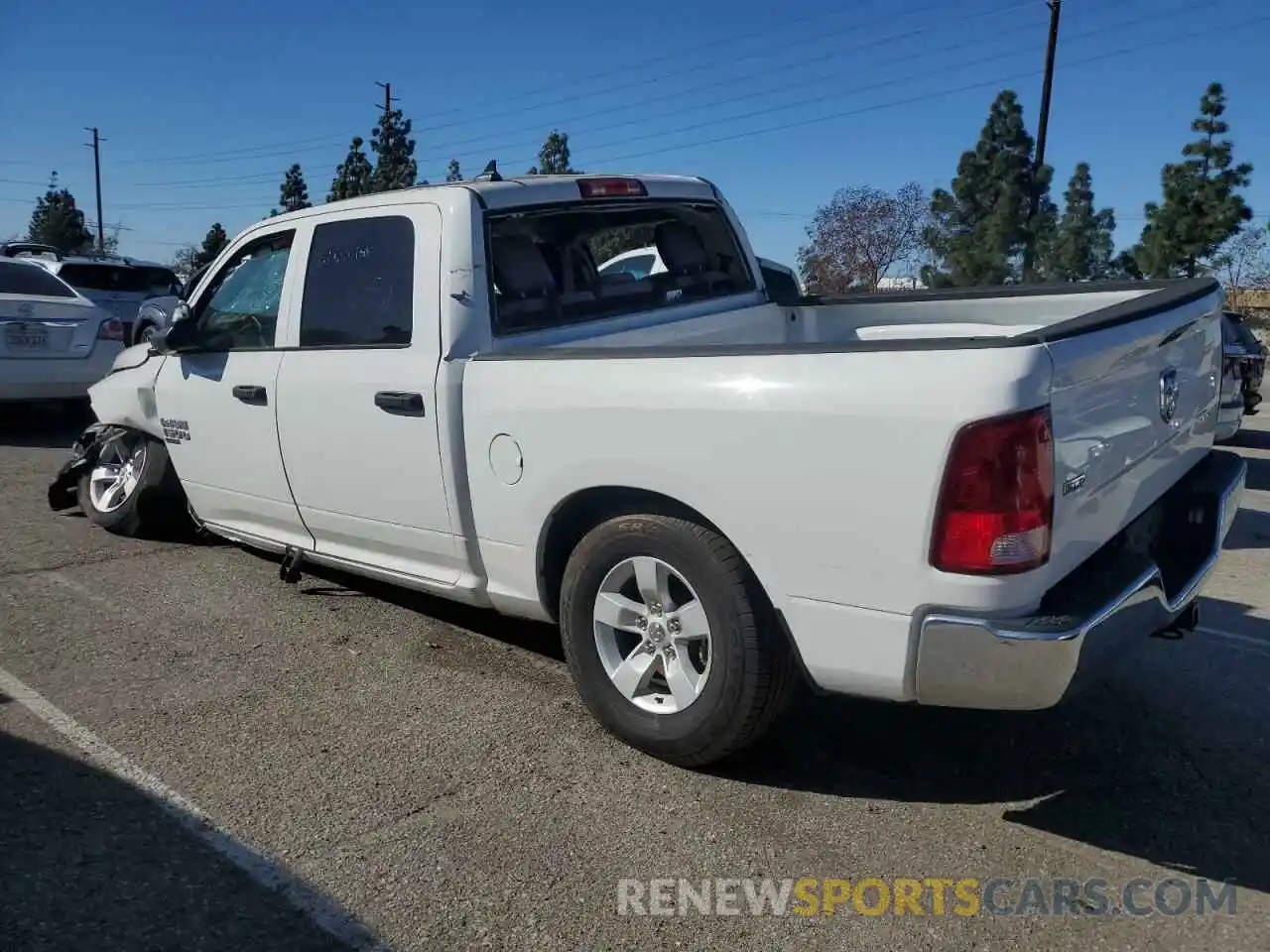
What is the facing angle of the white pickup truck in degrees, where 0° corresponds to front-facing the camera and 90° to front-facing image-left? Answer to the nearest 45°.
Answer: approximately 135°

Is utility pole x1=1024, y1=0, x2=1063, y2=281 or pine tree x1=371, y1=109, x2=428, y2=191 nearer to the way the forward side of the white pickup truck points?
the pine tree

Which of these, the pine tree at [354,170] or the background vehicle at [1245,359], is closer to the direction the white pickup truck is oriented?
the pine tree

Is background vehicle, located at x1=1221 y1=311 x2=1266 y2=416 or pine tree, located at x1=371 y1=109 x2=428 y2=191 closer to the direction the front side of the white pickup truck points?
the pine tree

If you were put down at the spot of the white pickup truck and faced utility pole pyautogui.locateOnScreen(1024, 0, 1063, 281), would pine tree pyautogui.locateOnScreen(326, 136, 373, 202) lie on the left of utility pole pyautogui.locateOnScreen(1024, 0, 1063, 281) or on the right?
left

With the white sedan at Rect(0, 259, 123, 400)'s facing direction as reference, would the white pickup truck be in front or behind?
behind

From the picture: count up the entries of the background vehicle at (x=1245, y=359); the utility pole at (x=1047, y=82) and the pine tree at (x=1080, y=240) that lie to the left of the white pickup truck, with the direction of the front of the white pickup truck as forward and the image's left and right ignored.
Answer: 0

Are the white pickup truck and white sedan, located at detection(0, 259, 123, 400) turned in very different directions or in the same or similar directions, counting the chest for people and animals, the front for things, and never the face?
same or similar directions

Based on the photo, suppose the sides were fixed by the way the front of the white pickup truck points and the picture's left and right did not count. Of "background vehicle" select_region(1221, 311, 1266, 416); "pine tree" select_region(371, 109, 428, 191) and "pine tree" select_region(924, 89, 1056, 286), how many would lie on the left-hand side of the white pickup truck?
0

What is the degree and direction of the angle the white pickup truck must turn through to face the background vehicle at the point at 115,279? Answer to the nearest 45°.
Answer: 0° — it already faces it

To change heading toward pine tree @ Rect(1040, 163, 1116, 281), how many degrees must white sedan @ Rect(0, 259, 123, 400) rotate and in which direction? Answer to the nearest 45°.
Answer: approximately 45° to its right

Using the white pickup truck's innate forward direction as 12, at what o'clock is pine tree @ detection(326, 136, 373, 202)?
The pine tree is roughly at 1 o'clock from the white pickup truck.

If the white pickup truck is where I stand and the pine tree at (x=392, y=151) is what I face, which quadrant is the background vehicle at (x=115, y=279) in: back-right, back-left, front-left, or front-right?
front-left

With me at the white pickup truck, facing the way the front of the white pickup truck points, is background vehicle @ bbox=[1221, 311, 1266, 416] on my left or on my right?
on my right

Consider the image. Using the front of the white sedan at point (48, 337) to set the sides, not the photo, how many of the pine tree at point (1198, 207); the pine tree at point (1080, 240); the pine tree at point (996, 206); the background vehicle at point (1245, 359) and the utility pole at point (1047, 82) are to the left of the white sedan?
0

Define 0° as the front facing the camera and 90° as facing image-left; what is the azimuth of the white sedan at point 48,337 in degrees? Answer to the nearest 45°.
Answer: approximately 180°

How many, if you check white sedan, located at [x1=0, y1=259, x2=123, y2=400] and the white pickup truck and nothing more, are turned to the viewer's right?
0

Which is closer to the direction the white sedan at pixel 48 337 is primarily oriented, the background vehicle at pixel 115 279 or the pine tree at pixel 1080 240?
the background vehicle

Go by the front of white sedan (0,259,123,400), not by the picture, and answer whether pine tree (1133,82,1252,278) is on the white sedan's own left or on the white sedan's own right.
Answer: on the white sedan's own right
